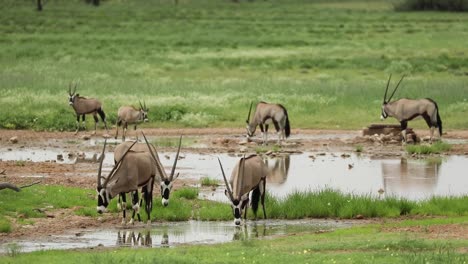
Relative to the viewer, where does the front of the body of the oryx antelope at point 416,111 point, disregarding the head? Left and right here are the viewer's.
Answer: facing to the left of the viewer

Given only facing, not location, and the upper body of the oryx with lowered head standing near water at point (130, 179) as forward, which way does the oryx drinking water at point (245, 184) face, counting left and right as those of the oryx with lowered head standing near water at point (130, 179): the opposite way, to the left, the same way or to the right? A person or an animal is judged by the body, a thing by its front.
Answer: the same way

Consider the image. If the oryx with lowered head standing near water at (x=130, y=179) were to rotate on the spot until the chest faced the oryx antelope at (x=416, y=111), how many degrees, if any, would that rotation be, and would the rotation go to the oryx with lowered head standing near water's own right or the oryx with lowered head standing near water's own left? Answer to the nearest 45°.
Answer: approximately 180°

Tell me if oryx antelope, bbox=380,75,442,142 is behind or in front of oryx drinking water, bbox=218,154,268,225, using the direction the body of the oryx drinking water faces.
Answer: behind

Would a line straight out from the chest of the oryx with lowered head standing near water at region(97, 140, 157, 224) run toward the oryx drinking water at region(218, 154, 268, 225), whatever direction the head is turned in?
no

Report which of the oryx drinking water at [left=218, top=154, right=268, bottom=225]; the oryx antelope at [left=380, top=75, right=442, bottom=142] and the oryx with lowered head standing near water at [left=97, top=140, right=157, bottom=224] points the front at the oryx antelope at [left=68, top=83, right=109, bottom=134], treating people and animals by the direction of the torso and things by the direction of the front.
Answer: the oryx antelope at [left=380, top=75, right=442, bottom=142]

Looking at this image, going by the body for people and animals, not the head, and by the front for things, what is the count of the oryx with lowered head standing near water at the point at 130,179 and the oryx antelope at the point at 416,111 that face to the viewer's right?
0

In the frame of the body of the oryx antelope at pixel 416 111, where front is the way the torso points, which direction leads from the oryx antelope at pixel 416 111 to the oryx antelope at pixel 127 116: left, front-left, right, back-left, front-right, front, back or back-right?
front

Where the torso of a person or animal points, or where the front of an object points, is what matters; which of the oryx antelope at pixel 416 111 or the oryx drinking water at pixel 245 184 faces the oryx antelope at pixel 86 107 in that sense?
the oryx antelope at pixel 416 111

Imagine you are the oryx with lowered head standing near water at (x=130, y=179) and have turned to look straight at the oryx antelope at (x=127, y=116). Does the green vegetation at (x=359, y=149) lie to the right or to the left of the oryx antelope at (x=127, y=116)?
right

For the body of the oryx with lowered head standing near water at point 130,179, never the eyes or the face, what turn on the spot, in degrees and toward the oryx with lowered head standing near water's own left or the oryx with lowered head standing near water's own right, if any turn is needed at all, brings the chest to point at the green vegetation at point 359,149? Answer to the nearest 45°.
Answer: approximately 180°

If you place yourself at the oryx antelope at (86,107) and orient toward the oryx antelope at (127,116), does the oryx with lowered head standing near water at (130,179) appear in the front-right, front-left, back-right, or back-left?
front-right

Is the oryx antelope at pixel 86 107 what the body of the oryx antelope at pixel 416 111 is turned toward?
yes

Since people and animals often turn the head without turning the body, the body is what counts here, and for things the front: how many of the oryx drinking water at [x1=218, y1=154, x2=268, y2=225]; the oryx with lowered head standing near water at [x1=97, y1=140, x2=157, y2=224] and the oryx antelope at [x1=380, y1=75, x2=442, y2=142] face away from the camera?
0

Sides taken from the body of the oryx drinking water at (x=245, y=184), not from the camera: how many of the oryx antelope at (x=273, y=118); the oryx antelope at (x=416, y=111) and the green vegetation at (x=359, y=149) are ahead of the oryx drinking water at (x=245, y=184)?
0
